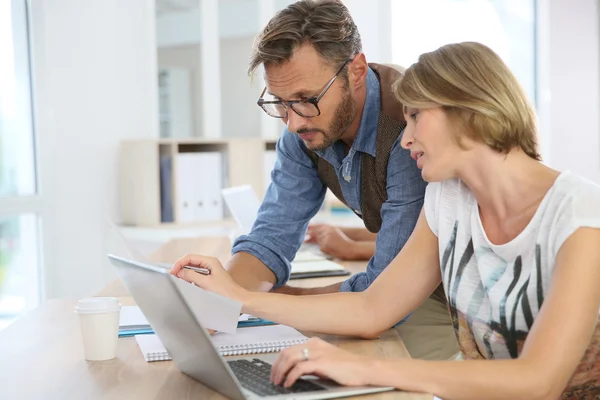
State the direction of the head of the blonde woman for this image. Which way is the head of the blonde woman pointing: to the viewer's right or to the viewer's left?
to the viewer's left

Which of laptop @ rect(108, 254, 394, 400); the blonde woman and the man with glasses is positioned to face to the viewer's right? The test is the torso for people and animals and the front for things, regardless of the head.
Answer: the laptop

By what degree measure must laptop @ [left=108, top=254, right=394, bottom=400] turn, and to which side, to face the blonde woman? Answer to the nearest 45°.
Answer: approximately 45° to its left

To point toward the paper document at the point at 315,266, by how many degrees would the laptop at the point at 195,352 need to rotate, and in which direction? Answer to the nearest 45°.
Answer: approximately 90° to its left

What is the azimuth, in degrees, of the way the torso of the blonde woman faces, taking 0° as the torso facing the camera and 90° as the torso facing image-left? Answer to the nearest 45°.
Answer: approximately 45°

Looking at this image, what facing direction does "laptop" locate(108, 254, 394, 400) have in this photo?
to the viewer's right
